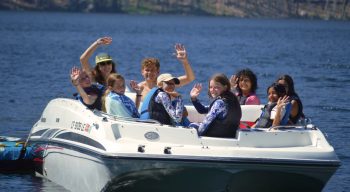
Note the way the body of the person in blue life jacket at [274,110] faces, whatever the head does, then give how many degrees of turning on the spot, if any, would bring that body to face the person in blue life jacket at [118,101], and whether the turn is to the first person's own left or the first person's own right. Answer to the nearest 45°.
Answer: approximately 45° to the first person's own right

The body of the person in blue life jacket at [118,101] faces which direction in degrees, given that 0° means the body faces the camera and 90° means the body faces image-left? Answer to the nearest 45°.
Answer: approximately 315°
